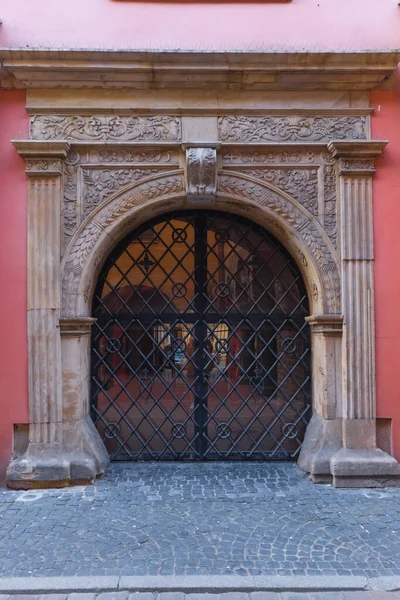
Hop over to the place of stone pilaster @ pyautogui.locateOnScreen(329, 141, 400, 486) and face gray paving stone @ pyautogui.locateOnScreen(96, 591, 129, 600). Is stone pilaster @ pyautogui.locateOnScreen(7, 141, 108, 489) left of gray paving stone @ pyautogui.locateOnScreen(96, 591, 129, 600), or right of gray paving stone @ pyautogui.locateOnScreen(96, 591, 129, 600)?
right

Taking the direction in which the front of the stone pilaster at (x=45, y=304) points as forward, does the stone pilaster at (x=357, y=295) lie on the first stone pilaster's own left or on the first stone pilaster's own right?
on the first stone pilaster's own left

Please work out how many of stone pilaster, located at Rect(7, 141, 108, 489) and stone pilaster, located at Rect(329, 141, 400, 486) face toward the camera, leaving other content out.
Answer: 2

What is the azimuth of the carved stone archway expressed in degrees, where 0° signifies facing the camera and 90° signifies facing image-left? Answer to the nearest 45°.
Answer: approximately 0°

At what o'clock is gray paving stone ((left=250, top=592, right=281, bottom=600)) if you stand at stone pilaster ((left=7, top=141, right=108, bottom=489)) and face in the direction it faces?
The gray paving stone is roughly at 11 o'clock from the stone pilaster.

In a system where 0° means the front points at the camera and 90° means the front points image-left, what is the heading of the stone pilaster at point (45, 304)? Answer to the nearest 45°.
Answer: approximately 0°

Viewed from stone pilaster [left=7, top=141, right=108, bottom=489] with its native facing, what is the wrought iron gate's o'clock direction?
The wrought iron gate is roughly at 9 o'clock from the stone pilaster.
